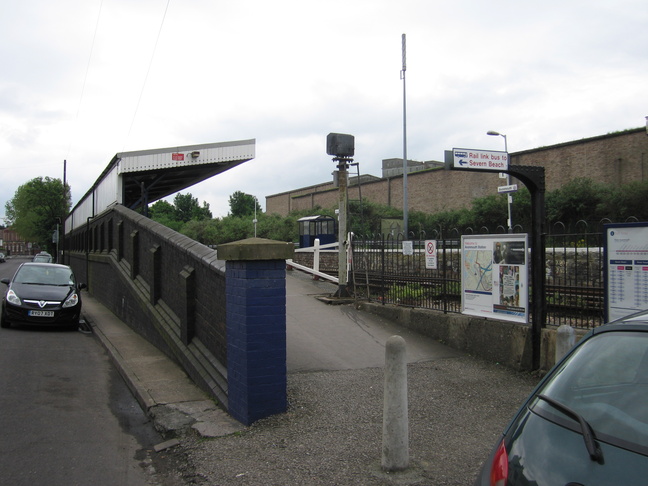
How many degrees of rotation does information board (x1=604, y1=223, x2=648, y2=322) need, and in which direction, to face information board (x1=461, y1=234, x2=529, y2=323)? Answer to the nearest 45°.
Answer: approximately 90° to its right

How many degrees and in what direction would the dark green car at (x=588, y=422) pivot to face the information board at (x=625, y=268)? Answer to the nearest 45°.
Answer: approximately 45° to its left

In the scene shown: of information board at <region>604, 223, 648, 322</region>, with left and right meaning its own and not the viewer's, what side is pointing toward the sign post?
right

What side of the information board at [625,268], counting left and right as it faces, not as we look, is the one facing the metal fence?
right

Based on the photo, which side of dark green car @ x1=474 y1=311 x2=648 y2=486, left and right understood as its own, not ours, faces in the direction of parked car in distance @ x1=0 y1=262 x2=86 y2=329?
left

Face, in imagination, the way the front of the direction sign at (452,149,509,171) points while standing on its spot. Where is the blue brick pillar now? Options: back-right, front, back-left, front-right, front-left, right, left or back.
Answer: front-right

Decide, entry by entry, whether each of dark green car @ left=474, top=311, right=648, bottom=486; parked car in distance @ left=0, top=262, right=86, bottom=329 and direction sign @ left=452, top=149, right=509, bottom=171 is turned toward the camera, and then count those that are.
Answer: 2

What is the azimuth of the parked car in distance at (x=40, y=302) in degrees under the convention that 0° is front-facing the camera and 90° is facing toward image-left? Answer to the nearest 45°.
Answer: approximately 0°

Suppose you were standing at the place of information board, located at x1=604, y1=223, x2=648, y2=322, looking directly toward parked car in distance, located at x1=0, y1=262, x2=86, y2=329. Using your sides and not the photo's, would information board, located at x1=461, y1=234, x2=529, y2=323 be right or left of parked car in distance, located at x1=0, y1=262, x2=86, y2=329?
right

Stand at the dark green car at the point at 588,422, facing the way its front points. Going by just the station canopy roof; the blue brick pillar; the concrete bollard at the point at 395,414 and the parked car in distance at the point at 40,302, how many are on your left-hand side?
4

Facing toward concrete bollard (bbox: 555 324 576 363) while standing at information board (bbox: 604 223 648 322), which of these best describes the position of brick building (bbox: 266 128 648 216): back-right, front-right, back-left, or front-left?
back-right

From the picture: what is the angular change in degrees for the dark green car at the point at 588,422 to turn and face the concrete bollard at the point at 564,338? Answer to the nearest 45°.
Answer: approximately 45° to its left

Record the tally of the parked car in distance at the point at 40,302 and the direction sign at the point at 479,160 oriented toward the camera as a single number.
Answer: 2

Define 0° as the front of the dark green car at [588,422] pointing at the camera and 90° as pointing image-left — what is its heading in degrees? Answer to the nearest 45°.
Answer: approximately 225°

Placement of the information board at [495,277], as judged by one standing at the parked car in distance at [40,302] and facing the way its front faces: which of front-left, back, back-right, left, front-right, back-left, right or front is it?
front-left

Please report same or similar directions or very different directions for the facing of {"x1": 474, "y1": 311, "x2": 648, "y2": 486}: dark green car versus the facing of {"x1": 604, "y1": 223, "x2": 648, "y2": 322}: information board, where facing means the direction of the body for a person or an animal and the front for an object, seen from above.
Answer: very different directions
